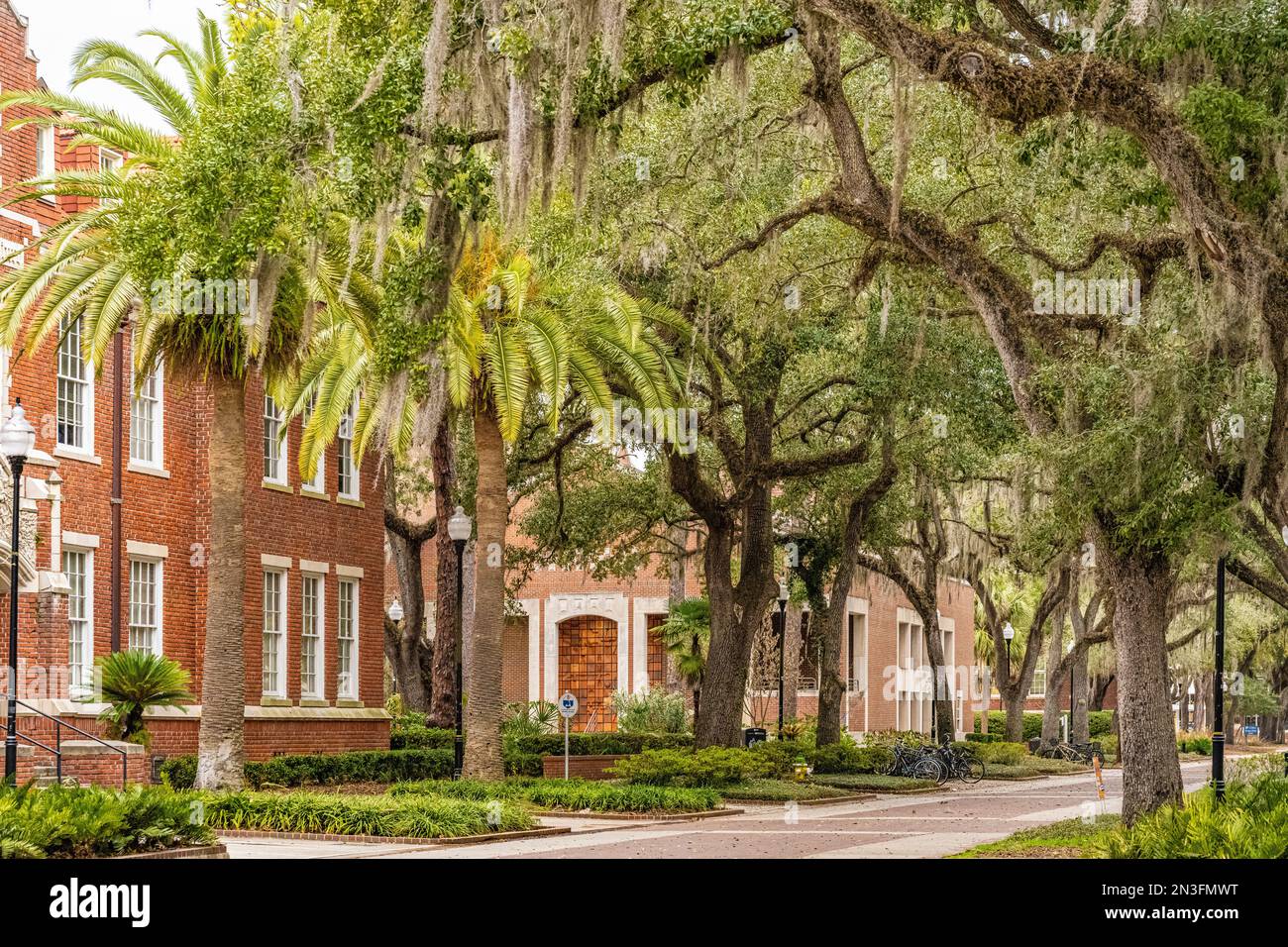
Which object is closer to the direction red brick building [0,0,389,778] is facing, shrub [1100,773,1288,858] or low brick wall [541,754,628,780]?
the shrub

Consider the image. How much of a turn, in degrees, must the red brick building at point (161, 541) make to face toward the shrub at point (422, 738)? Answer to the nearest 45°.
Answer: approximately 90° to its left

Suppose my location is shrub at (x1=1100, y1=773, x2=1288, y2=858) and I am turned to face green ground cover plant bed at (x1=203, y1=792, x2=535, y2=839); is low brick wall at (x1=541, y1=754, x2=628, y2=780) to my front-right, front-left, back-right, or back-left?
front-right

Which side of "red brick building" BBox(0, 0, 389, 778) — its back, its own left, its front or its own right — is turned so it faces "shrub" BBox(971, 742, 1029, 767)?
left

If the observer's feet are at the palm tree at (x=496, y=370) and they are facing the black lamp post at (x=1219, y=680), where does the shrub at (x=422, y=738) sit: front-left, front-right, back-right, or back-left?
back-left

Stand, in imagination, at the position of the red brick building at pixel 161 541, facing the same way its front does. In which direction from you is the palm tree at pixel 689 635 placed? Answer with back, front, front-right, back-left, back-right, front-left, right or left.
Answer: left

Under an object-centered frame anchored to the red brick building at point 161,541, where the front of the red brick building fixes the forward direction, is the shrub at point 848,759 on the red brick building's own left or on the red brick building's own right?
on the red brick building's own left

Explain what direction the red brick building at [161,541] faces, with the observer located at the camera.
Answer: facing the viewer and to the right of the viewer

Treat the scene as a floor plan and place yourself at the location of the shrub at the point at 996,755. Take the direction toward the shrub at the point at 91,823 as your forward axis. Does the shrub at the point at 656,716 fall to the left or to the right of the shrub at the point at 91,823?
right

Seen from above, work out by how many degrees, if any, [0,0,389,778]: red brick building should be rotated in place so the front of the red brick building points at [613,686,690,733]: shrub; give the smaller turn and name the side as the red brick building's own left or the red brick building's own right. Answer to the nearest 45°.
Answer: approximately 90° to the red brick building's own left

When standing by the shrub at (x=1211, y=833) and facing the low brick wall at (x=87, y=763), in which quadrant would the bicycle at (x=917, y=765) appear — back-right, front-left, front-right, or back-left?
front-right
